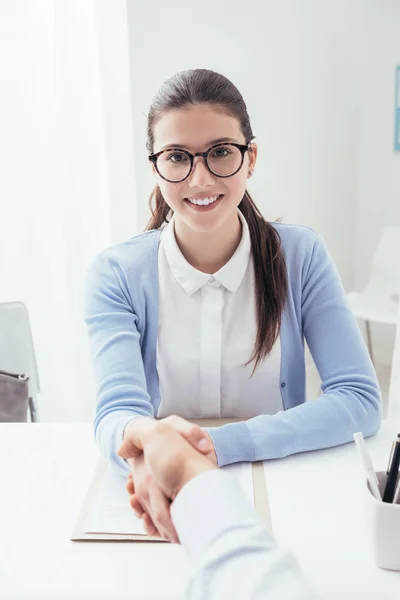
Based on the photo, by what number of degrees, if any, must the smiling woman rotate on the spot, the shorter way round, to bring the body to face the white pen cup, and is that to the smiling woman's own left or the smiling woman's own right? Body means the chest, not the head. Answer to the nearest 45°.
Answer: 0° — they already face it

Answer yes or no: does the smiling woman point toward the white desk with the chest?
yes

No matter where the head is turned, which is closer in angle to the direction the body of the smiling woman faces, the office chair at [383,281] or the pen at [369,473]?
the pen

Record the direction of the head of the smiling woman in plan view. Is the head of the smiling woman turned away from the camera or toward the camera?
toward the camera

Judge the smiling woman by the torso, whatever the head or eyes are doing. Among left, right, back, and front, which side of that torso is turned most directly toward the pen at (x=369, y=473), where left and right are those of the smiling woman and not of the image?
front

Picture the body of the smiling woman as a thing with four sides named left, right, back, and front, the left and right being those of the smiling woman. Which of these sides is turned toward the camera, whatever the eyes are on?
front

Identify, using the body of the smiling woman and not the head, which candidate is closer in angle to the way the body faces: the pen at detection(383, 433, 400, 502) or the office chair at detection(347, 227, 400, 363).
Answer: the pen
